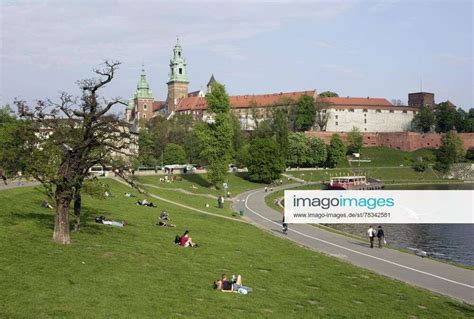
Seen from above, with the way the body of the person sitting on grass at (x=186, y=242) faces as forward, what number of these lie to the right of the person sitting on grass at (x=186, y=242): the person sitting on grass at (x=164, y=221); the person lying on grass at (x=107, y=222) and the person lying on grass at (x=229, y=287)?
1

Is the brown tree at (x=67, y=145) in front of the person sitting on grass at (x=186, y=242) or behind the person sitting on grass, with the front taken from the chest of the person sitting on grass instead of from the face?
behind

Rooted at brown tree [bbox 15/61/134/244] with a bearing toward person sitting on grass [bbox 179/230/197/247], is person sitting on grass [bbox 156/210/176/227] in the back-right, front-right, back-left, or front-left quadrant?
front-left

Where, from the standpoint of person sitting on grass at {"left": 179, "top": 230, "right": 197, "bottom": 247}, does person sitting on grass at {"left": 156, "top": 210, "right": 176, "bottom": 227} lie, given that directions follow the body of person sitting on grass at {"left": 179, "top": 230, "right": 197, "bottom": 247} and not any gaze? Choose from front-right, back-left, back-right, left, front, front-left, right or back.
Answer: left

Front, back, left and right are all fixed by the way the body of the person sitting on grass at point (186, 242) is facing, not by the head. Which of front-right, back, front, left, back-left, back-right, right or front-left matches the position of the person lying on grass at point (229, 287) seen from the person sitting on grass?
right
